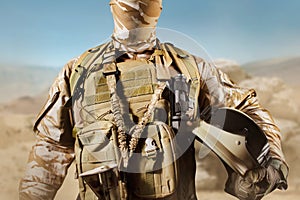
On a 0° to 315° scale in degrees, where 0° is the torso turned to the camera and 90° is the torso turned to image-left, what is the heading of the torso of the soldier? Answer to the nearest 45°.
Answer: approximately 0°
